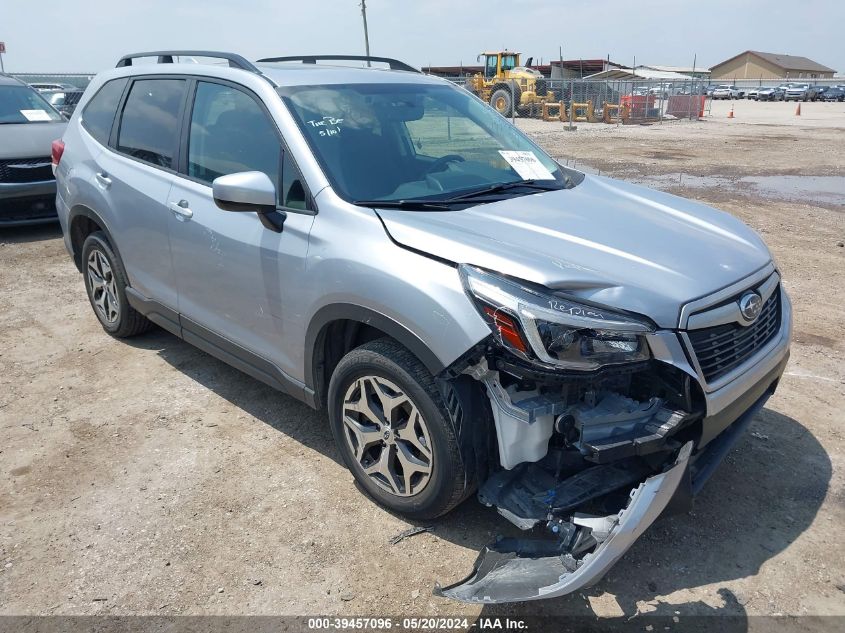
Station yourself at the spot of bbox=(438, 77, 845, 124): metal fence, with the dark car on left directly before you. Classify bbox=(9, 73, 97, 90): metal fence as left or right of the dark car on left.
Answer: right

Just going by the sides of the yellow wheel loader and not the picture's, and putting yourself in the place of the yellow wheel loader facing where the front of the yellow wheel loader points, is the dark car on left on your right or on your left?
on your left

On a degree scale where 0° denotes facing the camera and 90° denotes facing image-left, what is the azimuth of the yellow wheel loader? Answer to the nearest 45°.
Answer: approximately 135°

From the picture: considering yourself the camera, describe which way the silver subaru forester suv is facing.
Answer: facing the viewer and to the right of the viewer

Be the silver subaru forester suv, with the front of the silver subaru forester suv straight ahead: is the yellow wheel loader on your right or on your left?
on your left

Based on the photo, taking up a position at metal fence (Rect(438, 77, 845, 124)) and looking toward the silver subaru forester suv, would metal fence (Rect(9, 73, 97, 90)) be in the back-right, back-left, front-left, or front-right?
front-right

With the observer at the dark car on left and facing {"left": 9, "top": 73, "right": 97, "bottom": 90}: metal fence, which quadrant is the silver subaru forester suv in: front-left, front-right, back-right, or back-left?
back-right

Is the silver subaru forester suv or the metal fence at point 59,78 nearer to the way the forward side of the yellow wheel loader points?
the metal fence

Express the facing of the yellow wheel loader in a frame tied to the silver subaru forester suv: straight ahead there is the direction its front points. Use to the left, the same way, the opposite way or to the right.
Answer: the opposite way

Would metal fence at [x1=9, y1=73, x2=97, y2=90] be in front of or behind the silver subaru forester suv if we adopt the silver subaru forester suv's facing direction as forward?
behind

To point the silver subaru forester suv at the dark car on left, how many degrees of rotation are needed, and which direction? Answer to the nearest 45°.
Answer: approximately 180°

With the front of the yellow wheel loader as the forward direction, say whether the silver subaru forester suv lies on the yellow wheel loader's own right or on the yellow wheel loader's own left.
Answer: on the yellow wheel loader's own left
